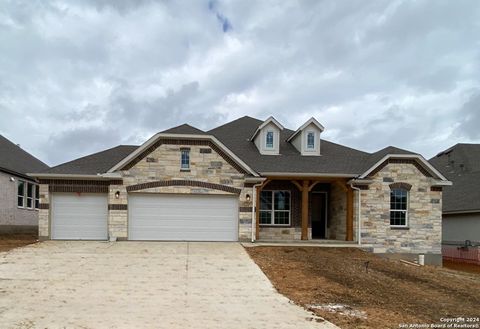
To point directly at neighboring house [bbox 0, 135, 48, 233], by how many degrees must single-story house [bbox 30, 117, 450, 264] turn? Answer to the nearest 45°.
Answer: approximately 135° to its right

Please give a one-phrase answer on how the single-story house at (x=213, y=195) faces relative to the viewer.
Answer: facing the viewer

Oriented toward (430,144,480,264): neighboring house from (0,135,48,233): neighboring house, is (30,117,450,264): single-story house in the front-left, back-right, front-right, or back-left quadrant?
front-right

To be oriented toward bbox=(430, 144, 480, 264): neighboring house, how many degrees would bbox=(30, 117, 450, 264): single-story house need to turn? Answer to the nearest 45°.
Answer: approximately 135° to its left
